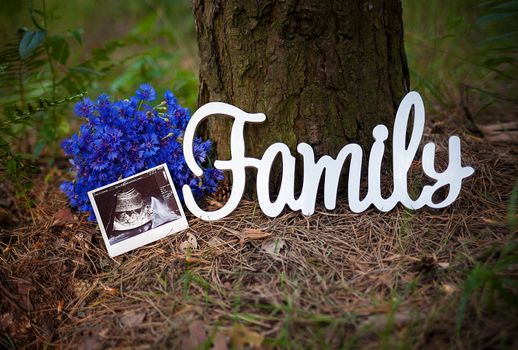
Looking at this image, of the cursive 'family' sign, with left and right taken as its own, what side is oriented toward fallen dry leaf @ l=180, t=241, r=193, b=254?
right

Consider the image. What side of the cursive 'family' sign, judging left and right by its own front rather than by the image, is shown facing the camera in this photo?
front

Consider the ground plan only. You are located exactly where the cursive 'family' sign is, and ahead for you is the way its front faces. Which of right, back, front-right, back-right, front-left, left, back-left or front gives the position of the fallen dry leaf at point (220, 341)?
front-right

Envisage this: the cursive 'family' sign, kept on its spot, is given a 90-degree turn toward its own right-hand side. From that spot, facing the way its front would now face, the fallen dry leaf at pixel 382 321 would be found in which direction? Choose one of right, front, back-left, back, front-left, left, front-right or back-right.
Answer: left

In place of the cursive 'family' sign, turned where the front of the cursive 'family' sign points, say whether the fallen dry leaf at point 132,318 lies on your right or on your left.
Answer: on your right

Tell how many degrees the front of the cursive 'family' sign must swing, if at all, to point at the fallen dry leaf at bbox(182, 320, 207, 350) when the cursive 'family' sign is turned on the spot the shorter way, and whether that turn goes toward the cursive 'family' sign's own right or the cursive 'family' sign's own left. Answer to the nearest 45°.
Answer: approximately 45° to the cursive 'family' sign's own right

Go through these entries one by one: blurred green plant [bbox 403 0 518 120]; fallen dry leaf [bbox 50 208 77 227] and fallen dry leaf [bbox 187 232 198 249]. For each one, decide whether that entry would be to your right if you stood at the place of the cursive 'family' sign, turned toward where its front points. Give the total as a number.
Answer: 2

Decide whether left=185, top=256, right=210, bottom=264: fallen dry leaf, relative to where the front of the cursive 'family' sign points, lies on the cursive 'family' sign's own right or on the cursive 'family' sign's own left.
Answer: on the cursive 'family' sign's own right

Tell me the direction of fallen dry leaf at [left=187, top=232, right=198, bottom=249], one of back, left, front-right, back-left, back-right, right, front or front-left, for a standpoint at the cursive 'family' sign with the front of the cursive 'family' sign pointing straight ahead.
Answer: right

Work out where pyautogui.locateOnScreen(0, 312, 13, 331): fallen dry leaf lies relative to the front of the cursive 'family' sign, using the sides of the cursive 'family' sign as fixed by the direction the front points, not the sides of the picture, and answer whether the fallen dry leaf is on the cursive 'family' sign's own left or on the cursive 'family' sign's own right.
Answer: on the cursive 'family' sign's own right
